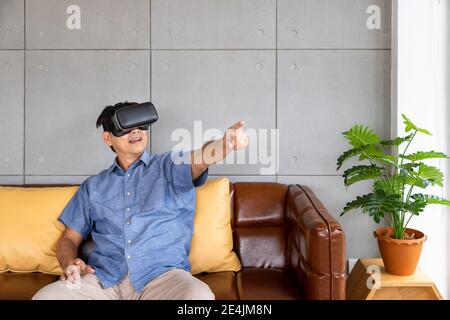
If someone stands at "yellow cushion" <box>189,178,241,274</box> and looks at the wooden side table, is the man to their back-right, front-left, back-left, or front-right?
back-right

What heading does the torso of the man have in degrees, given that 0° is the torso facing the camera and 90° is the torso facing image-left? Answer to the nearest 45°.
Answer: approximately 0°

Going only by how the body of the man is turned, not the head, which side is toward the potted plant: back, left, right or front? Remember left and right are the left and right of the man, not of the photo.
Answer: left
